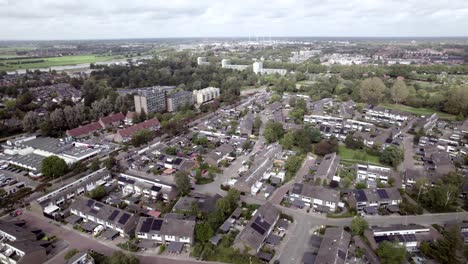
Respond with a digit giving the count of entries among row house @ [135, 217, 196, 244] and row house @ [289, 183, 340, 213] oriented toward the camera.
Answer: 2

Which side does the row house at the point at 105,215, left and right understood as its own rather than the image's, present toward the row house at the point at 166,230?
left

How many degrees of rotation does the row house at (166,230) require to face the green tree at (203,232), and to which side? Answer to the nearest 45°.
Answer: approximately 45° to its left

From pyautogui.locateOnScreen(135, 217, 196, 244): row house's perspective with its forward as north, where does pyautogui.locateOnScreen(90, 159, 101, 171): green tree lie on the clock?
The green tree is roughly at 5 o'clock from the row house.

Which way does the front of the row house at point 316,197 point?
toward the camera

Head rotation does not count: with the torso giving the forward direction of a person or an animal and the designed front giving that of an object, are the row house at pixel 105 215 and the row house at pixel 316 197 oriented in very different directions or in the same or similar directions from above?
same or similar directions

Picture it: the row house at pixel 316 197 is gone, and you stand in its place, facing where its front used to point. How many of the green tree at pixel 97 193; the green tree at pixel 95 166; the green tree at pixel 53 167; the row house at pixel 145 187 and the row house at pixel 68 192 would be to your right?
5

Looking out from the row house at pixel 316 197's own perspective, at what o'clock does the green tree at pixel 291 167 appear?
The green tree is roughly at 5 o'clock from the row house.

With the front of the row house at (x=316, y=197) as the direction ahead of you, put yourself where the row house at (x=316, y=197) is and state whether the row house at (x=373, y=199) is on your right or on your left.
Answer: on your left

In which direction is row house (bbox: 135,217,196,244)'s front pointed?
toward the camera

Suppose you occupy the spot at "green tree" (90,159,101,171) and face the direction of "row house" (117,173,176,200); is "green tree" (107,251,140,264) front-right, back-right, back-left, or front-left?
front-right

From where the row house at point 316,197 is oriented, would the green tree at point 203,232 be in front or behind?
in front

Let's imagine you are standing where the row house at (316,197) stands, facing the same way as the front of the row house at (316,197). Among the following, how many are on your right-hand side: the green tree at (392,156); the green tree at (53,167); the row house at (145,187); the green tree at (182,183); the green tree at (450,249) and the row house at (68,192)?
4

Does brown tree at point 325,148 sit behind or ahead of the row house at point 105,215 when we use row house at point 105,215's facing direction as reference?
behind

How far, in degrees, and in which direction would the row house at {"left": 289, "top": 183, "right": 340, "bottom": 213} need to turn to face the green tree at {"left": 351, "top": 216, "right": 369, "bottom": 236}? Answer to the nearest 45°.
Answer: approximately 45° to its left

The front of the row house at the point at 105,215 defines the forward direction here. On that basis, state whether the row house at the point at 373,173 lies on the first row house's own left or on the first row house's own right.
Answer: on the first row house's own left

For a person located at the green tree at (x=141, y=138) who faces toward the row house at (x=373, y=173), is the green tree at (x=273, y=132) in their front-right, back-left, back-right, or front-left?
front-left
